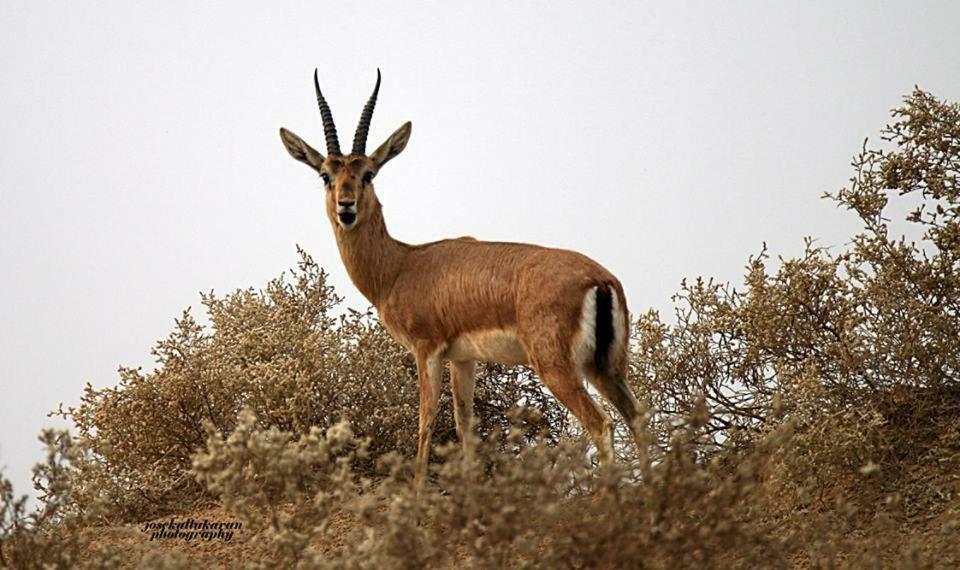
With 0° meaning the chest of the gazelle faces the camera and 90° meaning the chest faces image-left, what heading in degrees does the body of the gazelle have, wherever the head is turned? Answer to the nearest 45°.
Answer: approximately 135°

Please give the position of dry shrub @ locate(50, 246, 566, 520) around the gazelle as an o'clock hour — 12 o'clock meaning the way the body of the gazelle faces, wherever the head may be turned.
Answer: The dry shrub is roughly at 12 o'clock from the gazelle.
